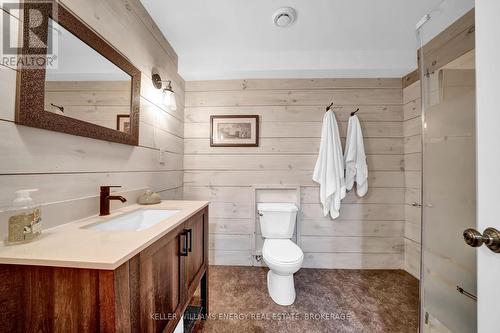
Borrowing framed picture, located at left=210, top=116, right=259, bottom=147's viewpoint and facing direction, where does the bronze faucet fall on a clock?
The bronze faucet is roughly at 1 o'clock from the framed picture.

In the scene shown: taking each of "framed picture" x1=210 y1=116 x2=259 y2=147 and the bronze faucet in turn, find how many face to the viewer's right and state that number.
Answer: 1

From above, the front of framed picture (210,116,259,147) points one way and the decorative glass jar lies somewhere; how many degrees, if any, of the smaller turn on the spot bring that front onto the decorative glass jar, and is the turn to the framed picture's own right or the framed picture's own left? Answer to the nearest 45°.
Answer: approximately 45° to the framed picture's own right

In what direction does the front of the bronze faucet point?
to the viewer's right

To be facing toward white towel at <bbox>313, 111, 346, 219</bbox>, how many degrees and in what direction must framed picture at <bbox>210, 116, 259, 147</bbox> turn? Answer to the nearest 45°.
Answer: approximately 90° to its left

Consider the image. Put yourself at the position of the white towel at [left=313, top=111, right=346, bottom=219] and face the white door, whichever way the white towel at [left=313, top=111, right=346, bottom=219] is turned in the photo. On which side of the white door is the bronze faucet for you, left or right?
right

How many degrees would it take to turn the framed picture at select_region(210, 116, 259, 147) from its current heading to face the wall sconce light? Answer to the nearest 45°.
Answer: approximately 45° to its right
